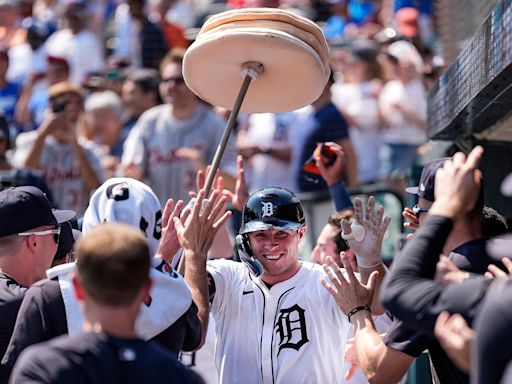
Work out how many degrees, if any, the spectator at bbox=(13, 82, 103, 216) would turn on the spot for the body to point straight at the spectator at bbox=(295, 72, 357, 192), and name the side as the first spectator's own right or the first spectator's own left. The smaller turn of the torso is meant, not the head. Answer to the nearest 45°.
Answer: approximately 90° to the first spectator's own left

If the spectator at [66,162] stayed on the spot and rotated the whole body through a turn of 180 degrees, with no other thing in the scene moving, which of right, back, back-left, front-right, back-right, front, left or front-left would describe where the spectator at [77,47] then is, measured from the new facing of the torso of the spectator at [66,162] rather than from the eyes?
front

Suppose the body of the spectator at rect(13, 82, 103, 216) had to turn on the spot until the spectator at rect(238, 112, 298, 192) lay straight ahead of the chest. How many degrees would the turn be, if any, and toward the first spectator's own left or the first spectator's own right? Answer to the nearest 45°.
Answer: approximately 90° to the first spectator's own left

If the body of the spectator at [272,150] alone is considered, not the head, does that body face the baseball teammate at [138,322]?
yes

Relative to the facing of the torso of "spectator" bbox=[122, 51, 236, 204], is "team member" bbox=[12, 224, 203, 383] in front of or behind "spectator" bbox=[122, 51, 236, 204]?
in front

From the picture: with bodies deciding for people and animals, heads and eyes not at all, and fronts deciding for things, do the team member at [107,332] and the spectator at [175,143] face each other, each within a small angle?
yes

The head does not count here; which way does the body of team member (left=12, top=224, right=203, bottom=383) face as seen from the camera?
away from the camera

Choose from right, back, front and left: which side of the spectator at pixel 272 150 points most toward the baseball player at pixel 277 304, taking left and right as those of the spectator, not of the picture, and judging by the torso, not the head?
front

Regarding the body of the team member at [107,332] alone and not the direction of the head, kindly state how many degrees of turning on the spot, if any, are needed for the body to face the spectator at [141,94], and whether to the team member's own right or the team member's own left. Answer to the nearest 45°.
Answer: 0° — they already face them

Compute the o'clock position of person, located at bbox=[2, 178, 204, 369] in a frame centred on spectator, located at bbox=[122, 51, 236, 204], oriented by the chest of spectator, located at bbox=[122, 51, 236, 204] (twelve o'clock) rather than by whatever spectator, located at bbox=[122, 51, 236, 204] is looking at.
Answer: person, located at bbox=[2, 178, 204, 369] is roughly at 12 o'clock from spectator, located at bbox=[122, 51, 236, 204].
